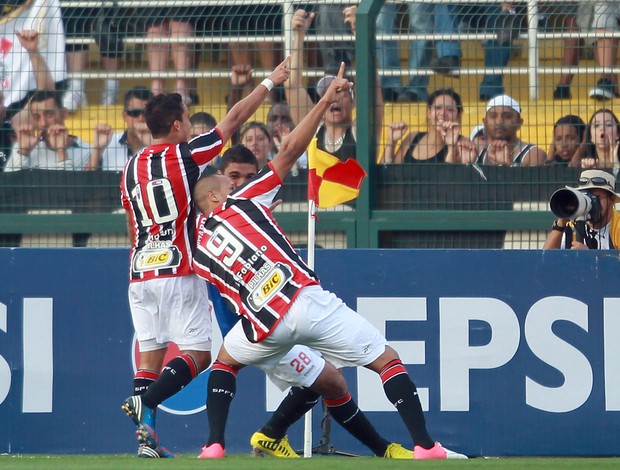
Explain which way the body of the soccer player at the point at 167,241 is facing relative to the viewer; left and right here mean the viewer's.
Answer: facing away from the viewer and to the right of the viewer

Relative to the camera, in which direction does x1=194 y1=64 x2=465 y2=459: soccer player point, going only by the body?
away from the camera

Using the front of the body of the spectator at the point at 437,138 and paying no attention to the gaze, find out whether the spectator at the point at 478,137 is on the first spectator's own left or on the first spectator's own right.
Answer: on the first spectator's own left

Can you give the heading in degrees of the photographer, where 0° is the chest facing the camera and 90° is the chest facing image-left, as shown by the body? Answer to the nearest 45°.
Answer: approximately 45°

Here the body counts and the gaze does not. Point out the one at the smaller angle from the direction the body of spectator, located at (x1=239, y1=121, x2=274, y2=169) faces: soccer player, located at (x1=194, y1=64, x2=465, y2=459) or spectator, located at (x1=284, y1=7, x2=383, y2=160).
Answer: the soccer player

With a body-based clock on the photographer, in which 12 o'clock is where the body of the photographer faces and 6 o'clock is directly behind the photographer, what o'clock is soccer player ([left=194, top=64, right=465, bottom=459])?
The soccer player is roughly at 12 o'clock from the photographer.

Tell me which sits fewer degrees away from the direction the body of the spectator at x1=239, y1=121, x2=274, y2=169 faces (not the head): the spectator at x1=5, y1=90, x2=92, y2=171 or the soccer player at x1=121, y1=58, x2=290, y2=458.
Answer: the soccer player
